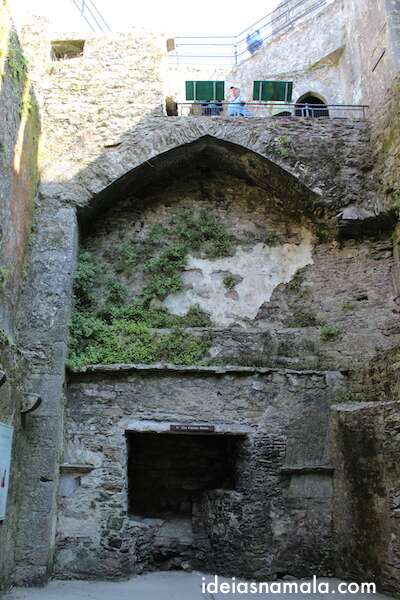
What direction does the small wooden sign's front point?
toward the camera

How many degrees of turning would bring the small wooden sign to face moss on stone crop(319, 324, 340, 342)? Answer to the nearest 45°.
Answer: approximately 90° to its left
